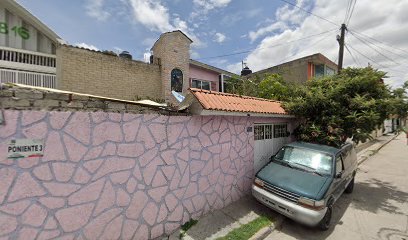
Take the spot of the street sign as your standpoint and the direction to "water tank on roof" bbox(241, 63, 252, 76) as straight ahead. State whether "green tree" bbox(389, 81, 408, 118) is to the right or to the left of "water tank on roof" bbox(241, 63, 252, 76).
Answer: right

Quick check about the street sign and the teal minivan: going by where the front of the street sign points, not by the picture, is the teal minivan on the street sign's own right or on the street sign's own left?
on the street sign's own left

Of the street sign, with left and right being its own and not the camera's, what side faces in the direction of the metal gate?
left

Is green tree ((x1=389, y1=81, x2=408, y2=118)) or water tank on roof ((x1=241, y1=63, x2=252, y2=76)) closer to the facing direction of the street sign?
the green tree

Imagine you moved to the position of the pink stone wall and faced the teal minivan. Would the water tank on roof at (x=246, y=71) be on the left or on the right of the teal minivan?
left

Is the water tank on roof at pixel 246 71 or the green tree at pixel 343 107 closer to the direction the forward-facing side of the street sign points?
the green tree

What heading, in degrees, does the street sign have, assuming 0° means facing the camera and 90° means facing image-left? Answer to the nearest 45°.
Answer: approximately 0°
